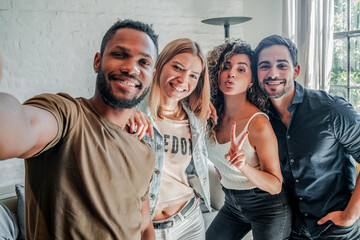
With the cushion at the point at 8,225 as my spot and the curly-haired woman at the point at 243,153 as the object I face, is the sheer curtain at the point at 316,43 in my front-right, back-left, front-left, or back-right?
front-left

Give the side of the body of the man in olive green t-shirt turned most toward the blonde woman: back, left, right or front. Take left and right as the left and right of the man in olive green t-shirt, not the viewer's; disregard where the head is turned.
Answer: left

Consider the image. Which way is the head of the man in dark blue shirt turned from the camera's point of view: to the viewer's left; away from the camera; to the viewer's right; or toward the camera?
toward the camera

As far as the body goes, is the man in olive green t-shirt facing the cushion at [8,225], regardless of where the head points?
no

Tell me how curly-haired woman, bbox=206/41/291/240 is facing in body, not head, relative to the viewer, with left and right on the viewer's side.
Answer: facing the viewer and to the left of the viewer

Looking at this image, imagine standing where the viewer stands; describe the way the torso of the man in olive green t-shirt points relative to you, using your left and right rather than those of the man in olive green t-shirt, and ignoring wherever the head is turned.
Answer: facing the viewer and to the right of the viewer

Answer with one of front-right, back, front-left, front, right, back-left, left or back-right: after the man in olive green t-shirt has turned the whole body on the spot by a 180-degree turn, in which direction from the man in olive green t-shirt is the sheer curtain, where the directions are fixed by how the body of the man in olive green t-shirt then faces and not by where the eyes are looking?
right

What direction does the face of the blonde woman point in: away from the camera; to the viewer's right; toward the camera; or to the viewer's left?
toward the camera

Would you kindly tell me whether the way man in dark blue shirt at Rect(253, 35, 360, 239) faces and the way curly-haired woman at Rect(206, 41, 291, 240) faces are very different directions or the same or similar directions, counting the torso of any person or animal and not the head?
same or similar directions

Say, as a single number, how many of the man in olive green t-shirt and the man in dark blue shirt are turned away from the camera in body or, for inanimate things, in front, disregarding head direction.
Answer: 0

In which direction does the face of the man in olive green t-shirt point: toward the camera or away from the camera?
toward the camera

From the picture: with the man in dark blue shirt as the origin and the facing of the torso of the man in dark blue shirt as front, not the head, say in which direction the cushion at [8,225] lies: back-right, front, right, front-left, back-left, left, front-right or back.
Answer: front-right

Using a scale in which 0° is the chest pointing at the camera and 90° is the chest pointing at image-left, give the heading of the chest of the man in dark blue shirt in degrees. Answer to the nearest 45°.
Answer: approximately 45°

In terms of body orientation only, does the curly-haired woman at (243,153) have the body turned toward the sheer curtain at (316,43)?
no

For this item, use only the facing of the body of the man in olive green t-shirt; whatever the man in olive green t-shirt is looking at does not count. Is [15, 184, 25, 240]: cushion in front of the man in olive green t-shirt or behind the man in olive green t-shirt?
behind

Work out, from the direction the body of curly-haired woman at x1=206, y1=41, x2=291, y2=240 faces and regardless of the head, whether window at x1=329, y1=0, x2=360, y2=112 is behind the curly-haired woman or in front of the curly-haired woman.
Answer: behind

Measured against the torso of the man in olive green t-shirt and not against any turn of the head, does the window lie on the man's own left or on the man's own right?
on the man's own left

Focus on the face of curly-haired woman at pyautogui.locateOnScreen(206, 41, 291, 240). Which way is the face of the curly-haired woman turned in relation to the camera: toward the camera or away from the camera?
toward the camera
